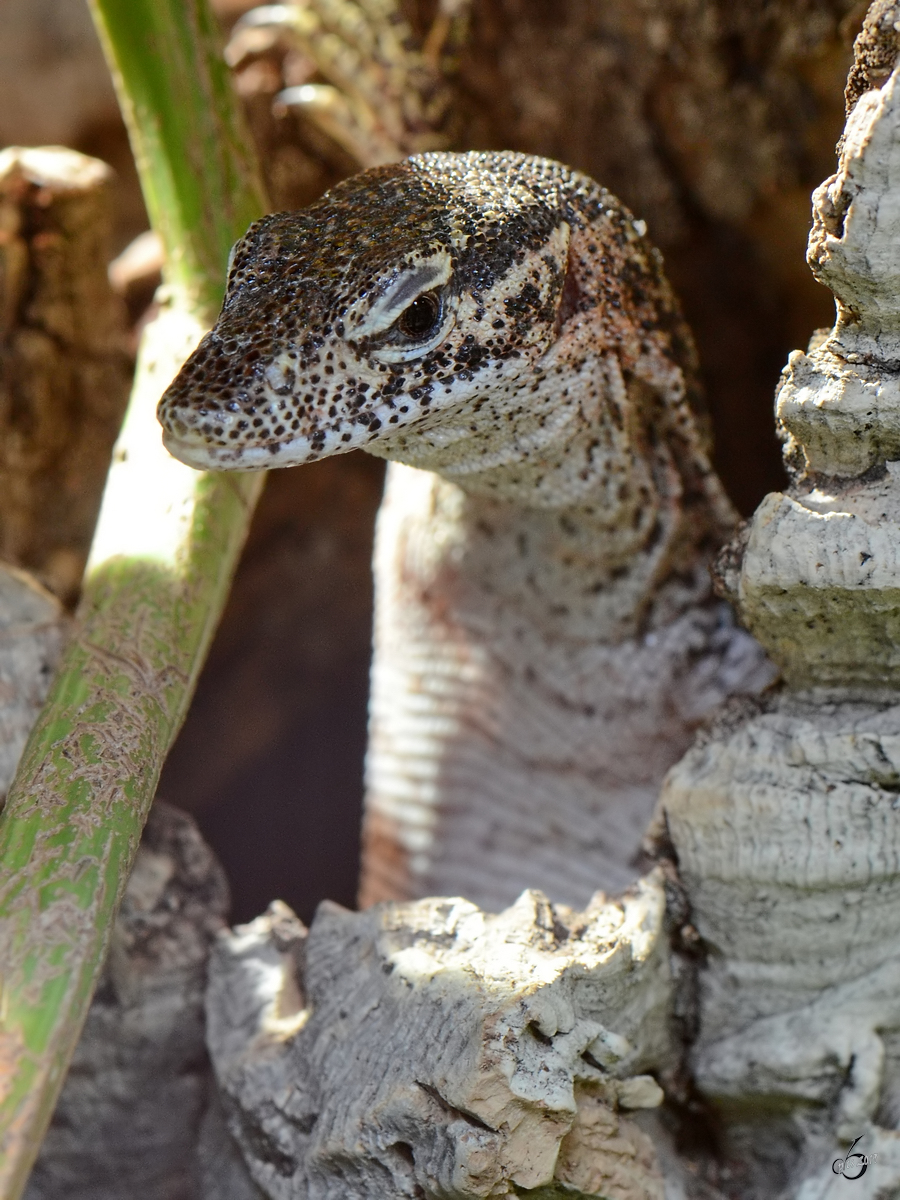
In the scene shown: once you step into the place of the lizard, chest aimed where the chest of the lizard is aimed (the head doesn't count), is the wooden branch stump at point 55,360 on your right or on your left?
on your right

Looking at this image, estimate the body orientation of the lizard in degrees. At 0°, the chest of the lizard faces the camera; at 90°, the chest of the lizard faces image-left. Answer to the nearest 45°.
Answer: approximately 45°
